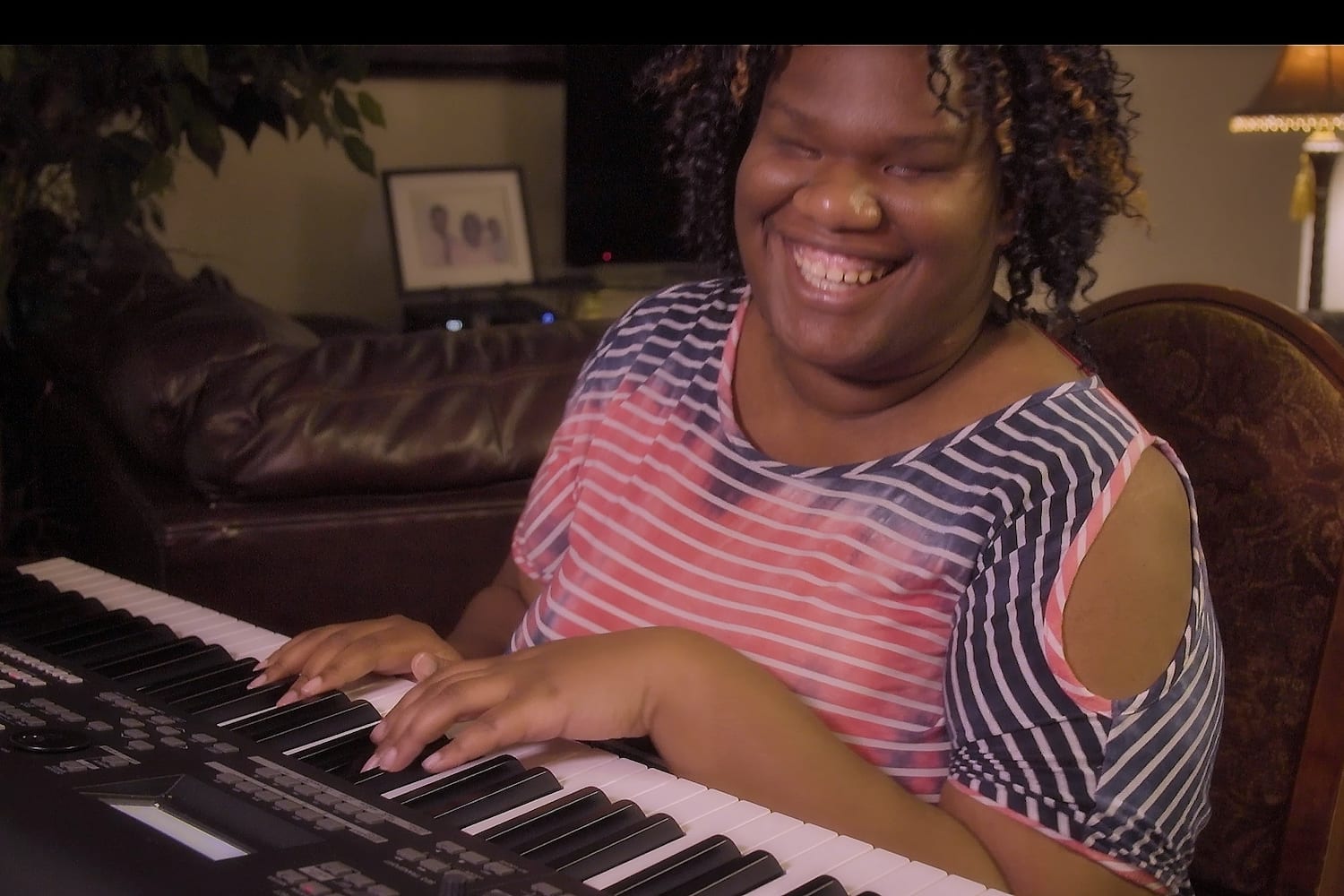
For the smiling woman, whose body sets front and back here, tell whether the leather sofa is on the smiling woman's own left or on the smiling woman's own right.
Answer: on the smiling woman's own right

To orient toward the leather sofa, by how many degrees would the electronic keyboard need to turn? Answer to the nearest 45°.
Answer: approximately 45° to its left

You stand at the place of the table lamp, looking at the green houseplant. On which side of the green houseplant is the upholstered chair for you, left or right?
left

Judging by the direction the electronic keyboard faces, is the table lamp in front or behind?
in front

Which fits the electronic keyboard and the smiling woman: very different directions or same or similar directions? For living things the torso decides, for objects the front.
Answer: very different directions

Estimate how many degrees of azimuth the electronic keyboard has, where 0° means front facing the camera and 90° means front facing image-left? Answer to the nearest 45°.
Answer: approximately 225°

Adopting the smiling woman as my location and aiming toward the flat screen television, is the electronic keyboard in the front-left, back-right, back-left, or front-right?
back-left

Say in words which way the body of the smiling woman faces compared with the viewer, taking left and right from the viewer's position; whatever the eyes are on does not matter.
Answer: facing the viewer and to the left of the viewer

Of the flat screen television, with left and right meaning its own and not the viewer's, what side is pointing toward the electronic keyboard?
front

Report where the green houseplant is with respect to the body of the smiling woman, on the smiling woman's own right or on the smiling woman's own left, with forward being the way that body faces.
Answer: on the smiling woman's own right

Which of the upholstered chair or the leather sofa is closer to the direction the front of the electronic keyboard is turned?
the upholstered chair

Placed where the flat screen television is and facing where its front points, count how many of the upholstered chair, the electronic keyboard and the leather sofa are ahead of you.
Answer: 3

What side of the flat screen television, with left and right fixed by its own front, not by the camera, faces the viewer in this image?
front

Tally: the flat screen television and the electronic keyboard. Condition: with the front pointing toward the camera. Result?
1
